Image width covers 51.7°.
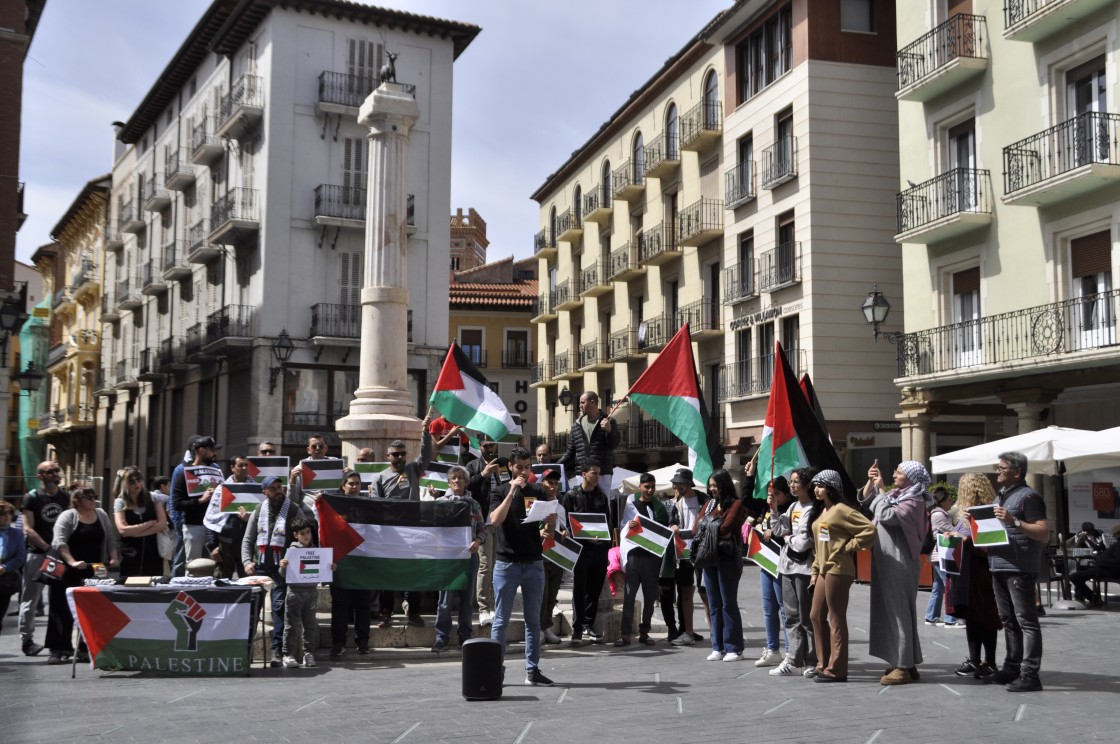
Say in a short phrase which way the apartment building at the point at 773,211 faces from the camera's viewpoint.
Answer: facing the viewer and to the left of the viewer

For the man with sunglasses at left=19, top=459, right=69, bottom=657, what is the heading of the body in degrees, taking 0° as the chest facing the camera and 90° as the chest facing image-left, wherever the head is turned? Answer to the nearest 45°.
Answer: approximately 315°

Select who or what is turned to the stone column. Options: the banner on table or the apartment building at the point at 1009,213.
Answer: the apartment building

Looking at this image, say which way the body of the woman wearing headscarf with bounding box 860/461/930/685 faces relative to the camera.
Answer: to the viewer's left

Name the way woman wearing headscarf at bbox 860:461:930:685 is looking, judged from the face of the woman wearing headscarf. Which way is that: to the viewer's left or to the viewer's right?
to the viewer's left

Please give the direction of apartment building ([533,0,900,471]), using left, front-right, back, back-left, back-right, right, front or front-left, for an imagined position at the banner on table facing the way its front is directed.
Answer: back-left

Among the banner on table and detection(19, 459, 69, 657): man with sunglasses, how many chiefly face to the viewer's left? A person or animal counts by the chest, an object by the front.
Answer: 0

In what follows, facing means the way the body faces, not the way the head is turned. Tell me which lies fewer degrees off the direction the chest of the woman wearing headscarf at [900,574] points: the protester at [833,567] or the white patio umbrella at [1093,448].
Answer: the protester

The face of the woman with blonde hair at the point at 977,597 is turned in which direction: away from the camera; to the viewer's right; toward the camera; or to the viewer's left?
away from the camera

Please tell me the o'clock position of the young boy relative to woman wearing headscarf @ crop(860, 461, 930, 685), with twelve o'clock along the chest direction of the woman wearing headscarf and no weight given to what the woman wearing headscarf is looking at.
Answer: The young boy is roughly at 12 o'clock from the woman wearing headscarf.

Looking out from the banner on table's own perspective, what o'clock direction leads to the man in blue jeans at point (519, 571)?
The man in blue jeans is roughly at 10 o'clock from the banner on table.

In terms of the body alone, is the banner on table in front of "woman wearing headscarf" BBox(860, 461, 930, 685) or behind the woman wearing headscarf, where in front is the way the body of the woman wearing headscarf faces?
in front

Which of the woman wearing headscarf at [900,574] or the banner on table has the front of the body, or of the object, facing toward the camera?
the banner on table

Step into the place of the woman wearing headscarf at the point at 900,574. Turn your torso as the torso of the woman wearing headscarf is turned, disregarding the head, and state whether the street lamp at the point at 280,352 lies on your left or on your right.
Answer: on your right

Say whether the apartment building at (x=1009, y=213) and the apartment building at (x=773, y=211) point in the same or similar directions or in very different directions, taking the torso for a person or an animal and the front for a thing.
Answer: same or similar directions

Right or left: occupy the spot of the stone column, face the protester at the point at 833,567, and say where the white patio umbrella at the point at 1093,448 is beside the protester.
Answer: left

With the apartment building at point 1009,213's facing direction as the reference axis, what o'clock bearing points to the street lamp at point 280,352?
The street lamp is roughly at 2 o'clock from the apartment building.
